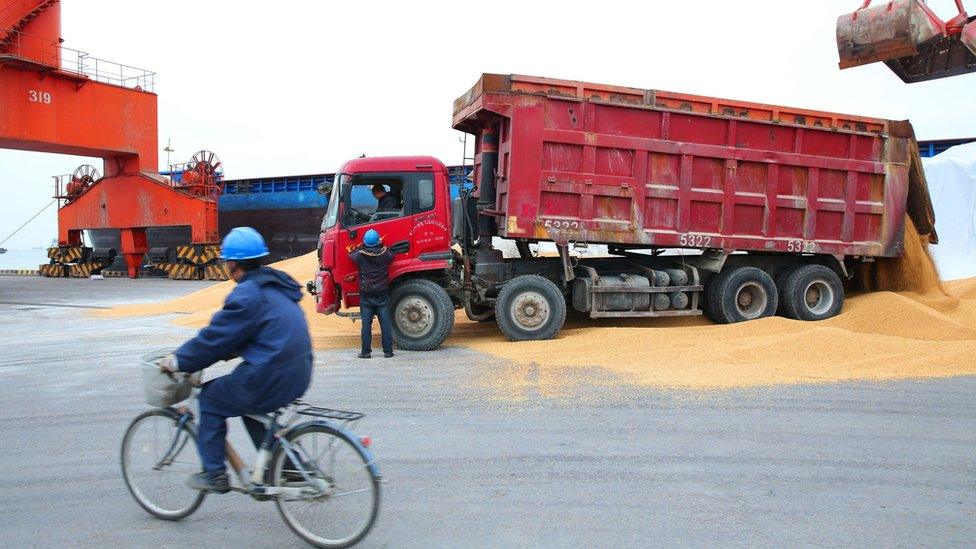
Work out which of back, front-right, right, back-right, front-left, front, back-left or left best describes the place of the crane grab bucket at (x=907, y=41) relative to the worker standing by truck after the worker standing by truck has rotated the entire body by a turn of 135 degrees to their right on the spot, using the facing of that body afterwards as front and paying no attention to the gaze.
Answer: front-left

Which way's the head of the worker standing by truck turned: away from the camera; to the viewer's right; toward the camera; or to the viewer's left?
away from the camera

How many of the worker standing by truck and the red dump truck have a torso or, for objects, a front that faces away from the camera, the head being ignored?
1

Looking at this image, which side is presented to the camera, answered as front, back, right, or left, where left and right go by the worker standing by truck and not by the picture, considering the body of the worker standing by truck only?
back

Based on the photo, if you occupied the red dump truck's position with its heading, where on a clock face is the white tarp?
The white tarp is roughly at 6 o'clock from the red dump truck.

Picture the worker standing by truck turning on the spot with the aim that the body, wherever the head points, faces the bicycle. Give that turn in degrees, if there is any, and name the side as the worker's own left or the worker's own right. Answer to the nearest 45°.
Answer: approximately 180°

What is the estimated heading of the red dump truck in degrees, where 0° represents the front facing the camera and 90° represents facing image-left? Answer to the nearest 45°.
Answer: approximately 45°

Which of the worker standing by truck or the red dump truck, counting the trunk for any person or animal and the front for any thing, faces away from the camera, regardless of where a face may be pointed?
the worker standing by truck

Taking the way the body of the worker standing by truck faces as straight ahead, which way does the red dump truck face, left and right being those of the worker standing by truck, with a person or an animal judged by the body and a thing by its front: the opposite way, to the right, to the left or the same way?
to the left

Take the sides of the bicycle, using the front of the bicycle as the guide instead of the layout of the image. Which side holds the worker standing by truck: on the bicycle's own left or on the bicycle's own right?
on the bicycle's own right

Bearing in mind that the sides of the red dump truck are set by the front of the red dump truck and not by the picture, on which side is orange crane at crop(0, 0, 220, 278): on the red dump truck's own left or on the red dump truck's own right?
on the red dump truck's own right
